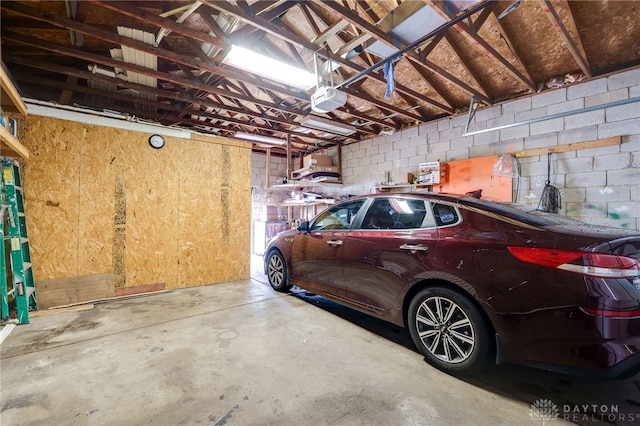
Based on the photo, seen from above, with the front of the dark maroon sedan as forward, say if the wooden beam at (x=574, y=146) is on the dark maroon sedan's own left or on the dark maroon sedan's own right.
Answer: on the dark maroon sedan's own right

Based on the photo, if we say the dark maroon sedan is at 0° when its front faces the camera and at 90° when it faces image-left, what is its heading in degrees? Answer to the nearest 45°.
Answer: approximately 135°

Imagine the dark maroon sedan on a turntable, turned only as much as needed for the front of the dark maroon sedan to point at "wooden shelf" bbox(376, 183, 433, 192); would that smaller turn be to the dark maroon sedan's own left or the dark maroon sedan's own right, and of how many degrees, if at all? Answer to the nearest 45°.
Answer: approximately 45° to the dark maroon sedan's own right

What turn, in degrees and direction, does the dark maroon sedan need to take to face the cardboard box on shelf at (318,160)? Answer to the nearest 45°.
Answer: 0° — it already faces it

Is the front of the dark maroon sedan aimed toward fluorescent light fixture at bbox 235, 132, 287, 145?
yes

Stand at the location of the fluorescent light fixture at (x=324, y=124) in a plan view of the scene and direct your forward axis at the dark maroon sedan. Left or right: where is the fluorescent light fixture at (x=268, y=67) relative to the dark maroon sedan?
right

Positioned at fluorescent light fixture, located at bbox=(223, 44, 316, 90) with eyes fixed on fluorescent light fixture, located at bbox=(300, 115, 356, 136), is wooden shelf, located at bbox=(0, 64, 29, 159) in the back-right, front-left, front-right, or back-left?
back-left

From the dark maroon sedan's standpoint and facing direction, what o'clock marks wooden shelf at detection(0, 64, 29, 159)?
The wooden shelf is roughly at 10 o'clock from the dark maroon sedan.

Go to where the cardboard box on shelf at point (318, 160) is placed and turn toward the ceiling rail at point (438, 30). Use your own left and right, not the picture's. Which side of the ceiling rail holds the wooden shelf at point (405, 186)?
left

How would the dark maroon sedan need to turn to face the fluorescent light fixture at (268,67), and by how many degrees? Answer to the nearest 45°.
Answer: approximately 45° to its left
